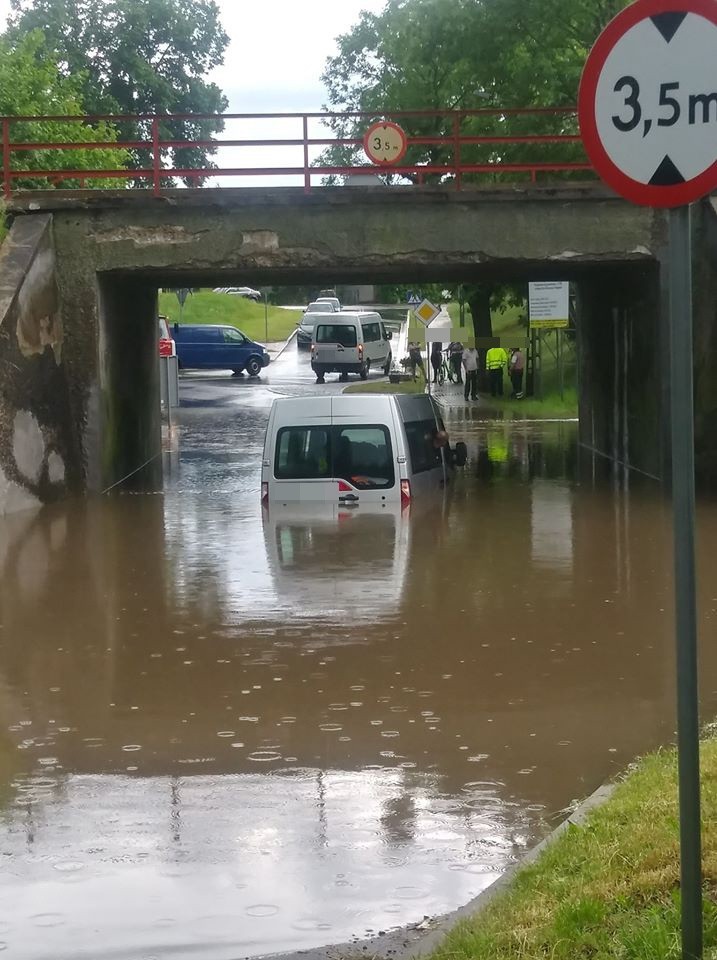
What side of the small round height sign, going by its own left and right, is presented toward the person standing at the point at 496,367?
back

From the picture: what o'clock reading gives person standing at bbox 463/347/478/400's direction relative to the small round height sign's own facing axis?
The person standing is roughly at 6 o'clock from the small round height sign.

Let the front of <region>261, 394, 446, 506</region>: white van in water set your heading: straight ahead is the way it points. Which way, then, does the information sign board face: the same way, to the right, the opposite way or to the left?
the opposite way

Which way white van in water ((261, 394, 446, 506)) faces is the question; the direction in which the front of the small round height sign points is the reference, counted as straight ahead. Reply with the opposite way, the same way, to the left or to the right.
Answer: the opposite way

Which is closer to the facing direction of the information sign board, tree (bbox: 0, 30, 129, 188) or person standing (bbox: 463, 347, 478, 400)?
the tree

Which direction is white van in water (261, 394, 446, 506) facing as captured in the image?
away from the camera

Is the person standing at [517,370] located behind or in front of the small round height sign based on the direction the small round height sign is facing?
behind

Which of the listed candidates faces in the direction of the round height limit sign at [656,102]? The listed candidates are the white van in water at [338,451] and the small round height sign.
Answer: the small round height sign
